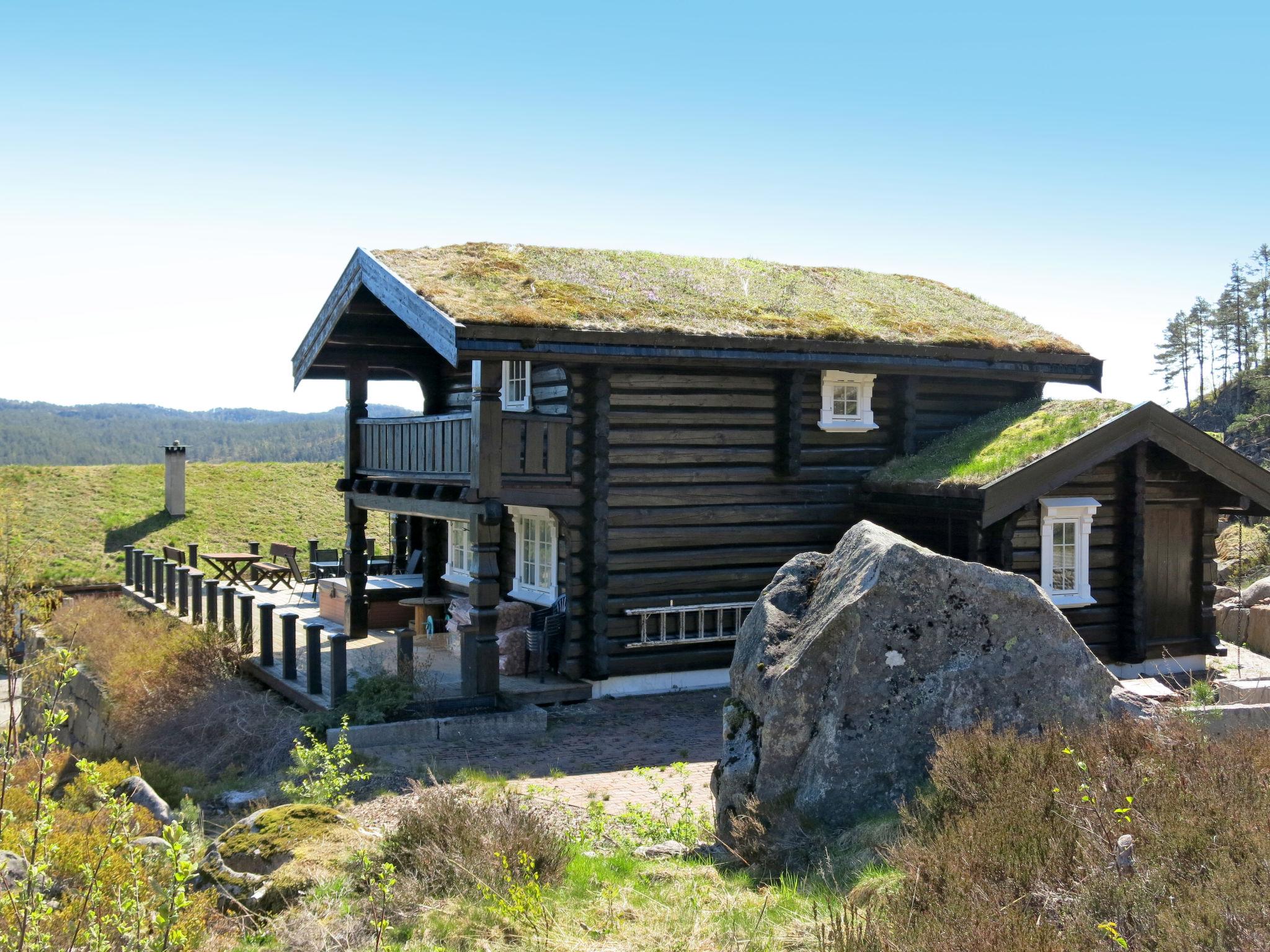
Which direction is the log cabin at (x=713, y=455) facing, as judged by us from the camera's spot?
facing the viewer and to the left of the viewer

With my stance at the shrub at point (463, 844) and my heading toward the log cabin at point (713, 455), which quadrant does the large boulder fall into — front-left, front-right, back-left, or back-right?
front-right

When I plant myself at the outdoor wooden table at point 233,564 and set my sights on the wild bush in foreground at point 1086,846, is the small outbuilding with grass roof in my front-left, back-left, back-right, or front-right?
front-left

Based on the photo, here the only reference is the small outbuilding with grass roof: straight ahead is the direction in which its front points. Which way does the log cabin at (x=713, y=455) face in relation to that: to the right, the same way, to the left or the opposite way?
to the right

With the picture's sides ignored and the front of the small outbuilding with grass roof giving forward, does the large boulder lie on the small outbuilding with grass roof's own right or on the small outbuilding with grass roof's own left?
on the small outbuilding with grass roof's own right

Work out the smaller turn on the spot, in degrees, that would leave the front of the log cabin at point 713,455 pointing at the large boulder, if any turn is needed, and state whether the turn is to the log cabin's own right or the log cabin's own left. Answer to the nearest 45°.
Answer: approximately 45° to the log cabin's own left

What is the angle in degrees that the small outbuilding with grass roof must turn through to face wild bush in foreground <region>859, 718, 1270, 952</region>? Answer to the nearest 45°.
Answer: approximately 45° to its right

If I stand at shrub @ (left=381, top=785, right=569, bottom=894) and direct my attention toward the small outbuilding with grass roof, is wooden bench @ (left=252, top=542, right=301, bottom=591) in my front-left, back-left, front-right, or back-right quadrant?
front-left

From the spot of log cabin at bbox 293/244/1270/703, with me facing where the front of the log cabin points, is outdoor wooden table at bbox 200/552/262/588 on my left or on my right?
on my right

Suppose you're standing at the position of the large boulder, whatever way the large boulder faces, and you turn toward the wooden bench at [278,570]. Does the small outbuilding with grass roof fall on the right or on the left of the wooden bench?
right

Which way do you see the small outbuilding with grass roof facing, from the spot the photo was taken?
facing the viewer and to the right of the viewer

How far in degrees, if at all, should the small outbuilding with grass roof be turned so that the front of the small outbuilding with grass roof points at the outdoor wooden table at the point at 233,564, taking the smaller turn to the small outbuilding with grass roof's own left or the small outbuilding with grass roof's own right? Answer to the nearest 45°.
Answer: approximately 135° to the small outbuilding with grass roof's own right
